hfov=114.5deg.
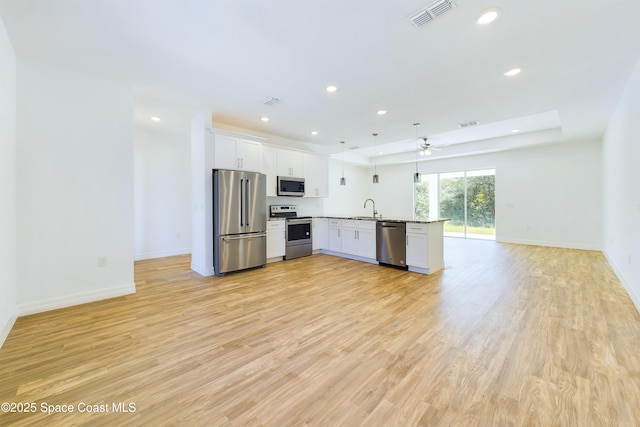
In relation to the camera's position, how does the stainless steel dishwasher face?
facing the viewer and to the left of the viewer

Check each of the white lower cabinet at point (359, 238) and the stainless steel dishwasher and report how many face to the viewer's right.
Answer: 0

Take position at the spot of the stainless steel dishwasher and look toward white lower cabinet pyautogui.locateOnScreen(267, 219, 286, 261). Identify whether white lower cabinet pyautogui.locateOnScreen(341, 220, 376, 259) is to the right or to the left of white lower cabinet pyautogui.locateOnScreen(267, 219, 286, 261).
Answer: right

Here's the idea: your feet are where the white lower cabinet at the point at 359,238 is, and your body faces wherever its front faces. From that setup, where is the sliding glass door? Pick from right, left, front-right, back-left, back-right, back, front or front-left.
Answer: back

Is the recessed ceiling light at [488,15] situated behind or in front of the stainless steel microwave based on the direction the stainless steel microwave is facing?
in front

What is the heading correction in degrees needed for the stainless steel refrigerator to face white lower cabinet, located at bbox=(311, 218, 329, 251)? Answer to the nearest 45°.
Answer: approximately 90° to its left

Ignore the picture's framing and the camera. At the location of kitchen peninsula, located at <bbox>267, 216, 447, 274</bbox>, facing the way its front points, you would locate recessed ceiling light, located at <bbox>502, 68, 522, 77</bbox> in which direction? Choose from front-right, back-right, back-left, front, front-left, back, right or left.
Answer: left
